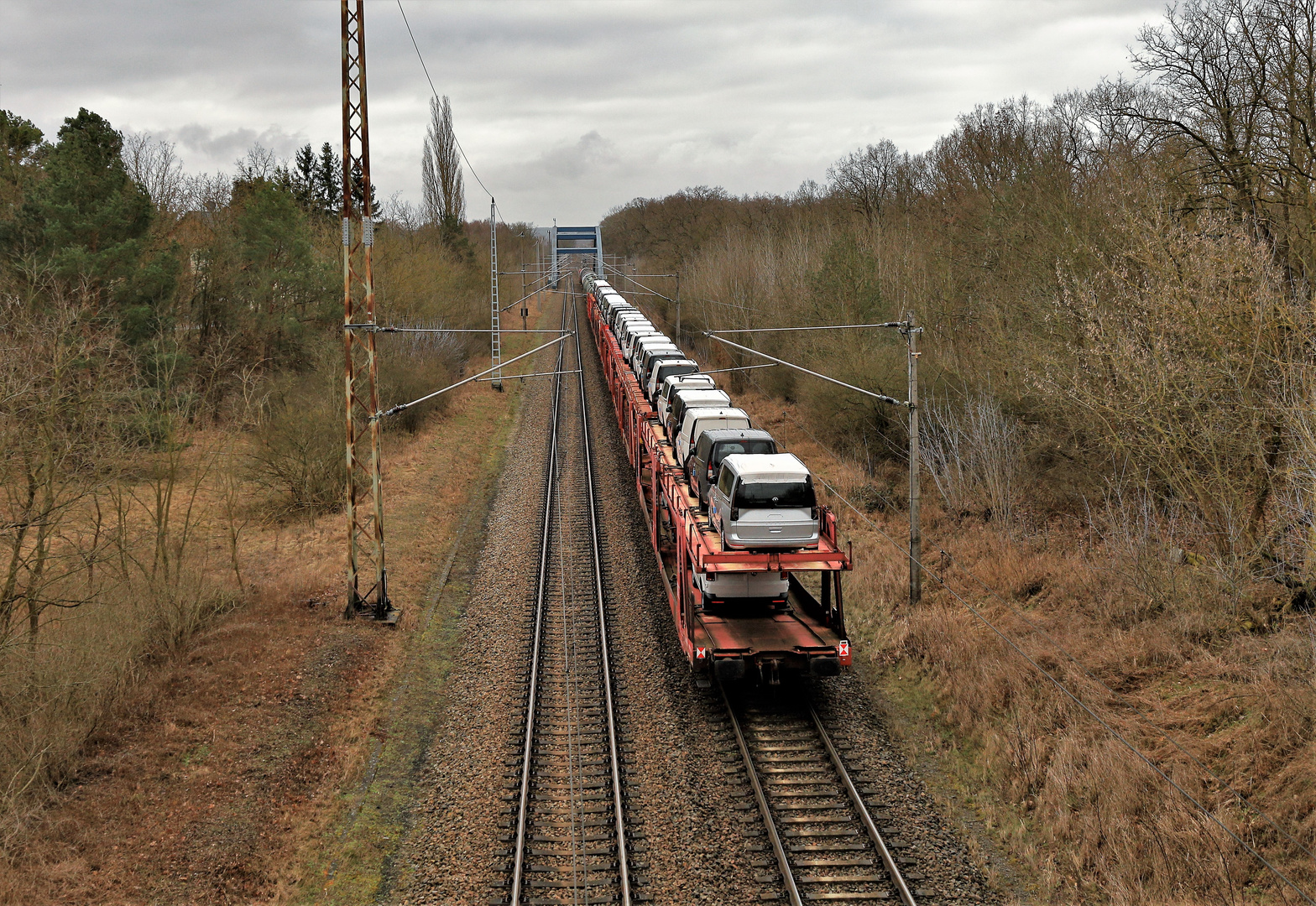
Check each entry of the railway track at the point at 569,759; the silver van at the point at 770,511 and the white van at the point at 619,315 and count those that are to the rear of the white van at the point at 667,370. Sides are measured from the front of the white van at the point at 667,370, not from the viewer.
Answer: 2

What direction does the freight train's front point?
away from the camera

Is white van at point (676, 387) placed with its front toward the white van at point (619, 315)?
yes

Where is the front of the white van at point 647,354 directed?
away from the camera

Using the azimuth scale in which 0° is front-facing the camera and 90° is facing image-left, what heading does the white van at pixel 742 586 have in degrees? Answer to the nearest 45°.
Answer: approximately 180°

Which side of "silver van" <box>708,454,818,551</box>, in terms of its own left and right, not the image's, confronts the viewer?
back

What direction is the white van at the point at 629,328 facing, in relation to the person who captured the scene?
facing away from the viewer

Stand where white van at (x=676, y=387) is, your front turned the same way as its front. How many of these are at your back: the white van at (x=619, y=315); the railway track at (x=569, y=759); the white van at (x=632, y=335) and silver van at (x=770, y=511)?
2
